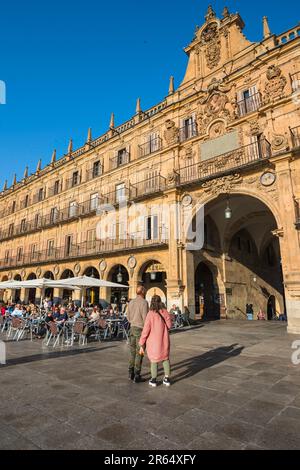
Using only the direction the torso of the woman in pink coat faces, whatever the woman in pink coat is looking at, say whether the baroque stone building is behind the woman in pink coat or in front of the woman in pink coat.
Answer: in front

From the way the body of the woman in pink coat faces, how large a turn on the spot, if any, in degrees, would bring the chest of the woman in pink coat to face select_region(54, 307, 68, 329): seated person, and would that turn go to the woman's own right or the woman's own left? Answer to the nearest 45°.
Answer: approximately 45° to the woman's own left

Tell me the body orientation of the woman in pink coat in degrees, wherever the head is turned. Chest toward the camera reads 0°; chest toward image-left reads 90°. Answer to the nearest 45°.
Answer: approximately 180°

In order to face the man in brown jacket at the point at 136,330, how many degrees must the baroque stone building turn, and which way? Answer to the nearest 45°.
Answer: approximately 45° to its left

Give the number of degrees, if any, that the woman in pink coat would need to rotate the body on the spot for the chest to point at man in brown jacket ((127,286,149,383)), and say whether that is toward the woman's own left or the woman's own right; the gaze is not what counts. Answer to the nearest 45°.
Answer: approximately 45° to the woman's own left

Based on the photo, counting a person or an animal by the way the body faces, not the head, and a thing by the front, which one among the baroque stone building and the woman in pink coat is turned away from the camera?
the woman in pink coat

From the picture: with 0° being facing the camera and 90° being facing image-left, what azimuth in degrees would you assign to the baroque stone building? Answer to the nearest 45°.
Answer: approximately 45°

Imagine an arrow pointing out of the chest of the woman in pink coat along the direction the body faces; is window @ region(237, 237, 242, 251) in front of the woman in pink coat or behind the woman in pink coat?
in front

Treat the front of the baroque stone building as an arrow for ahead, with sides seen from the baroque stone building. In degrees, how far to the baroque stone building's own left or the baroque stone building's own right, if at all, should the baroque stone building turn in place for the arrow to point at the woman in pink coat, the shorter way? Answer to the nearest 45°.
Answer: approximately 45° to the baroque stone building's own left

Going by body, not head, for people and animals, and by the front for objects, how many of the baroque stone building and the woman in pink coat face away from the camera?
1
